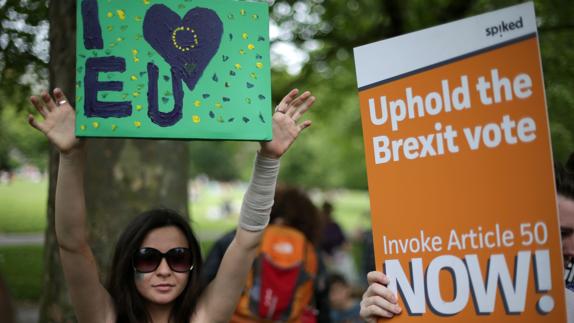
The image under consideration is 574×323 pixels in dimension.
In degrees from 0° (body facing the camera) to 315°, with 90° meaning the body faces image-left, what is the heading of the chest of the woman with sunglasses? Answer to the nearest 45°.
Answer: approximately 0°

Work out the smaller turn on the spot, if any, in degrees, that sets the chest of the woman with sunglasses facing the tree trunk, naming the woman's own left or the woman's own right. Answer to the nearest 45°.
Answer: approximately 180°

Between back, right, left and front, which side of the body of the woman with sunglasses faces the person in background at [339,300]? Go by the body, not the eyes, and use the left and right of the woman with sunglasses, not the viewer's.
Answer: back

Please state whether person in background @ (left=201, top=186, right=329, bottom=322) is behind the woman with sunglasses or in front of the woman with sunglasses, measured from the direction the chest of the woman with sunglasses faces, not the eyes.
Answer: behind
